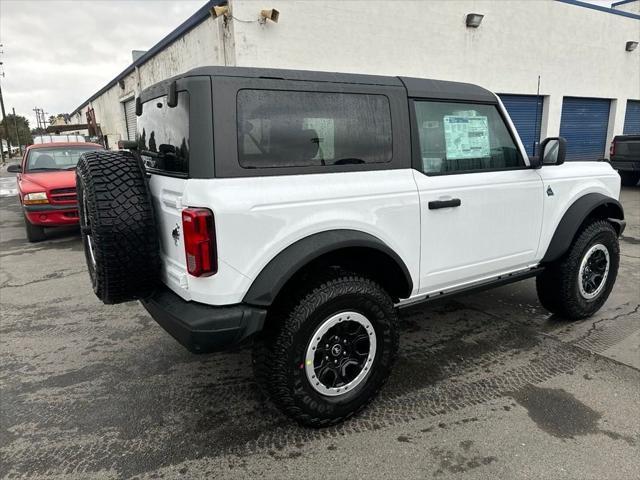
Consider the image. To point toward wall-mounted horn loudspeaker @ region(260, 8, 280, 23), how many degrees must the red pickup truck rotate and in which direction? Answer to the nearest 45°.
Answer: approximately 90° to its left

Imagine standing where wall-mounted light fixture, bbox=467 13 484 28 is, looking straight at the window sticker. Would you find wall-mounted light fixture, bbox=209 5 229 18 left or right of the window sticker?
right

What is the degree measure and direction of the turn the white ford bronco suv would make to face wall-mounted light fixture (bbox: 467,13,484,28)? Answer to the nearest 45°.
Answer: approximately 45° to its left

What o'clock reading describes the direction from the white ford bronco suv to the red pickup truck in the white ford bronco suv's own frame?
The red pickup truck is roughly at 9 o'clock from the white ford bronco suv.

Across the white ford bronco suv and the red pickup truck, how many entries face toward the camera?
1

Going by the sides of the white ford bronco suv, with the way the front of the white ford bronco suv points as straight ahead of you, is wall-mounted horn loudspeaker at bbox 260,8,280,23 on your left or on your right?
on your left

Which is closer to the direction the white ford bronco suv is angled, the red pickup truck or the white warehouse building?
the white warehouse building

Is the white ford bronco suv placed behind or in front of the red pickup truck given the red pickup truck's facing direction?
in front

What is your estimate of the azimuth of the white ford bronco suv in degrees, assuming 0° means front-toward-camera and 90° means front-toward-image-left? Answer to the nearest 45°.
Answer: approximately 225°

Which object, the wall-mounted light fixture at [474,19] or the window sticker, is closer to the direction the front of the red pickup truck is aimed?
the window sticker

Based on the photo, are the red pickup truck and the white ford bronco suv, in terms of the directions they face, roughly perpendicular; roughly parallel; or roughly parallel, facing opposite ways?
roughly perpendicular
